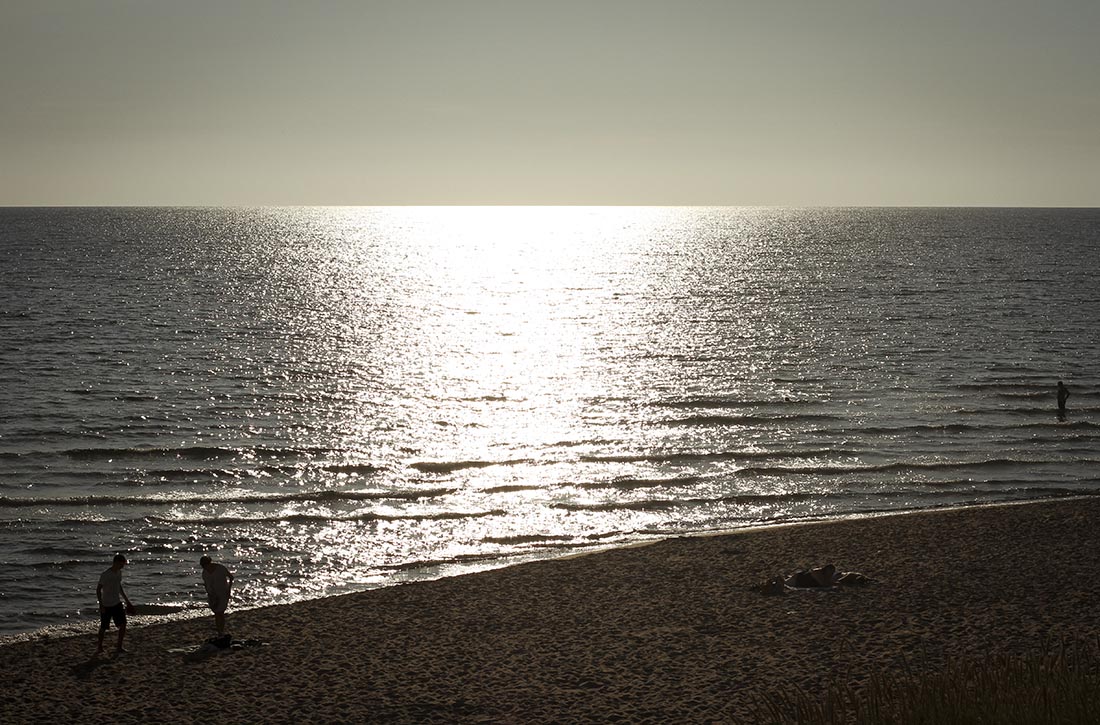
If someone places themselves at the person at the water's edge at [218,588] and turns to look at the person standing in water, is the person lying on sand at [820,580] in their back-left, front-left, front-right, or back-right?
front-right

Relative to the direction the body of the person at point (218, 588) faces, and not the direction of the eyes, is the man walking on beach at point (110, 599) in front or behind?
in front

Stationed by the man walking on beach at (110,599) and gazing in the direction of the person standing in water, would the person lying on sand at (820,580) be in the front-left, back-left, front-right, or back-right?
front-right

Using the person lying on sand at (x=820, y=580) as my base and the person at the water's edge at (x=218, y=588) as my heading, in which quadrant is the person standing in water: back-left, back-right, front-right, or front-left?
back-right

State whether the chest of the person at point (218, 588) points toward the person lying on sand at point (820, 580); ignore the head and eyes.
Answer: no

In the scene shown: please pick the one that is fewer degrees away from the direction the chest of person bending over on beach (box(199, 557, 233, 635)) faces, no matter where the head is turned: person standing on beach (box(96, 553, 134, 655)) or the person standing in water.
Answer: the person standing on beach

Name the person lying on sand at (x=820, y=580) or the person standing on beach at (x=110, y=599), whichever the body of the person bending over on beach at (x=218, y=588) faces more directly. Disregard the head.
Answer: the person standing on beach

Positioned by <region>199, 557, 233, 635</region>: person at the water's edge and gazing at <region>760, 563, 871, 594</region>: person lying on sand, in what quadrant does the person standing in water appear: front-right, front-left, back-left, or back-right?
front-left
